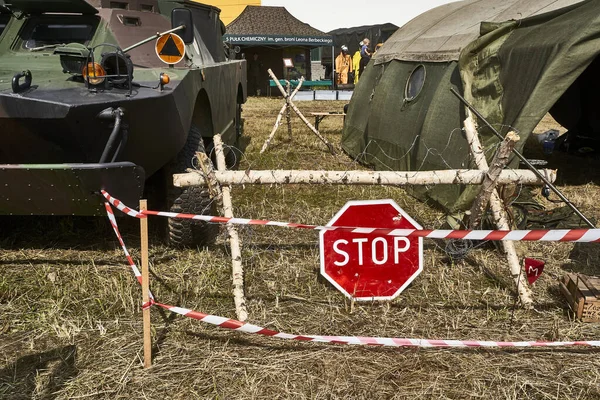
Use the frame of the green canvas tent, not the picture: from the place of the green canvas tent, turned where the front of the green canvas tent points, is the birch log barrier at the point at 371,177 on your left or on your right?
on your right

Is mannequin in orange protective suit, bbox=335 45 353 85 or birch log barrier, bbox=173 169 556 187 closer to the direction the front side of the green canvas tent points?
the birch log barrier

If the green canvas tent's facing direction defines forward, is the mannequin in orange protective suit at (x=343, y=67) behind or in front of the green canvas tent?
behind

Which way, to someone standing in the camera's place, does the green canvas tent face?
facing the viewer and to the right of the viewer

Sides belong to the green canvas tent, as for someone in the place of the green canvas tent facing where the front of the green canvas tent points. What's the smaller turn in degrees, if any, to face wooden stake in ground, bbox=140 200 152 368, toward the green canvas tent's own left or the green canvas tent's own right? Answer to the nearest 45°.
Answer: approximately 45° to the green canvas tent's own right

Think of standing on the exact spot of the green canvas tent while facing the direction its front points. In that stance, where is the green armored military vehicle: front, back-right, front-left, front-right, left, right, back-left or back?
right

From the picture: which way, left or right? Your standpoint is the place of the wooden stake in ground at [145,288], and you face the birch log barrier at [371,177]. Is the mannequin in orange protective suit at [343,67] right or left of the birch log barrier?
left
